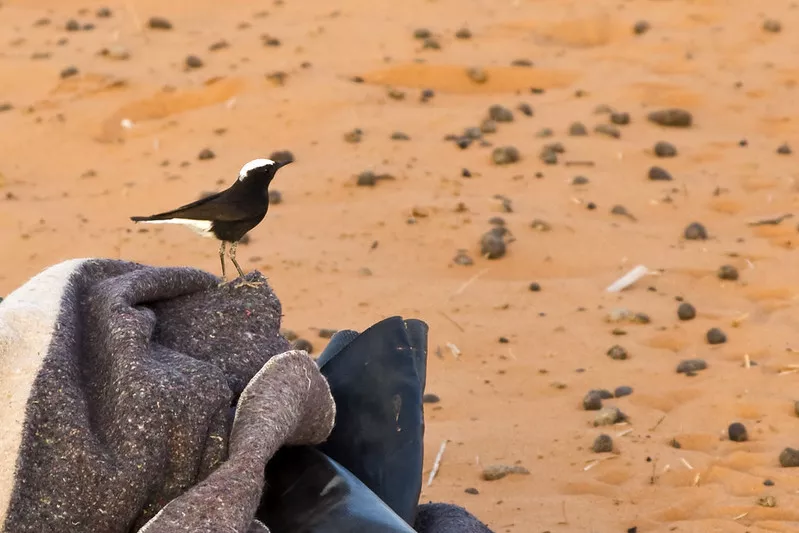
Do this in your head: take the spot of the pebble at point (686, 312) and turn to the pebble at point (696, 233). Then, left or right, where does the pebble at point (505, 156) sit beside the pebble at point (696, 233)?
left

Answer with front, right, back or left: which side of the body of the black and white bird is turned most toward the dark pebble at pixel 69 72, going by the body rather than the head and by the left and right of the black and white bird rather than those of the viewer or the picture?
left

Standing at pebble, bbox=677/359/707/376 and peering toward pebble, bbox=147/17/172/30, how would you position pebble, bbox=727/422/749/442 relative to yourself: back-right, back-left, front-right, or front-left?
back-left

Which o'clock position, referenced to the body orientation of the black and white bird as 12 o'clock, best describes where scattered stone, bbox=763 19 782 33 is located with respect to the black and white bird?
The scattered stone is roughly at 10 o'clock from the black and white bird.

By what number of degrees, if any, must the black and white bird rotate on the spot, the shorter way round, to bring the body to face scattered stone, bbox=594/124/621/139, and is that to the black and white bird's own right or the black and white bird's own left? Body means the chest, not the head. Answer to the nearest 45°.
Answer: approximately 45° to the black and white bird's own left

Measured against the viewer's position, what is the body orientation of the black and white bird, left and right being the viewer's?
facing to the right of the viewer

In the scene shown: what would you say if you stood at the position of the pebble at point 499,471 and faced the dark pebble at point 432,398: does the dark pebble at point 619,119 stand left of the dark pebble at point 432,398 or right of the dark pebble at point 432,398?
right

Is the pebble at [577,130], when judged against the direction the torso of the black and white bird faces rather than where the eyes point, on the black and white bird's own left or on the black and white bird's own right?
on the black and white bird's own left

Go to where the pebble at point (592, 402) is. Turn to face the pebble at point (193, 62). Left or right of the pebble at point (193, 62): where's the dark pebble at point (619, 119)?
right

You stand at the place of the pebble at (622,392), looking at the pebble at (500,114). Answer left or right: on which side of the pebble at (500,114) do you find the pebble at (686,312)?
right

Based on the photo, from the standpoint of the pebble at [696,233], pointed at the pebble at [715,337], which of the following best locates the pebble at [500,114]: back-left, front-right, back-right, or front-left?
back-right
